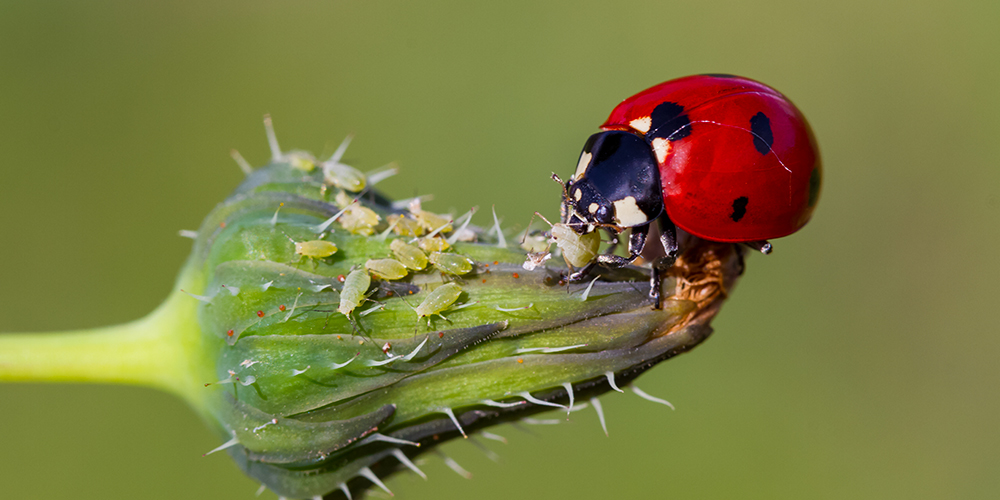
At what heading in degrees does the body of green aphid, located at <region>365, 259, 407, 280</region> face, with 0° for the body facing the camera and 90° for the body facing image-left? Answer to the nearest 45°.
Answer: approximately 90°

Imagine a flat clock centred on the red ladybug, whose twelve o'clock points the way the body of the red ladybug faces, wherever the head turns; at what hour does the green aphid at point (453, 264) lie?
The green aphid is roughly at 1 o'clock from the red ladybug.

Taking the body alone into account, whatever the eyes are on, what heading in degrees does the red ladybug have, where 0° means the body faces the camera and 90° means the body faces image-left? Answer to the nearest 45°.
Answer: approximately 45°

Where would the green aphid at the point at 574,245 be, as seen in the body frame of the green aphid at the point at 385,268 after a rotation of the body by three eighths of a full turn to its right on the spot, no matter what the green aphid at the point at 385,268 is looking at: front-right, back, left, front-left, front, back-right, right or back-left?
front-right
